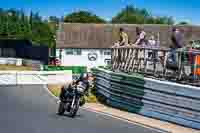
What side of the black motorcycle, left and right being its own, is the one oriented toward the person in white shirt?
left

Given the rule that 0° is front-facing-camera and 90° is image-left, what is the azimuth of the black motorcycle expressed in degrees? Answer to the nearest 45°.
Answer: approximately 315°
